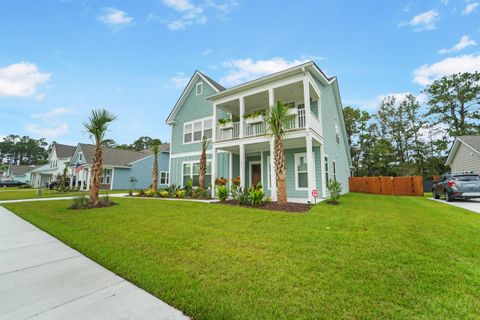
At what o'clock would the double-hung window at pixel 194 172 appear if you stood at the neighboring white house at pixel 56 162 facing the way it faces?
The double-hung window is roughly at 10 o'clock from the neighboring white house.

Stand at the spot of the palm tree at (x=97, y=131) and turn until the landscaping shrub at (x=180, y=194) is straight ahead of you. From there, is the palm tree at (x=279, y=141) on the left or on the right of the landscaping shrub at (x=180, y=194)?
right

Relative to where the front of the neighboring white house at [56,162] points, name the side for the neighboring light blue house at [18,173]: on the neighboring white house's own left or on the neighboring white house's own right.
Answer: on the neighboring white house's own right

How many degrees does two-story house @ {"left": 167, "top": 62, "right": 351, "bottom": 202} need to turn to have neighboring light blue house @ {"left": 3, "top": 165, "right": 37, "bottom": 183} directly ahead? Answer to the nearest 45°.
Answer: approximately 90° to its right

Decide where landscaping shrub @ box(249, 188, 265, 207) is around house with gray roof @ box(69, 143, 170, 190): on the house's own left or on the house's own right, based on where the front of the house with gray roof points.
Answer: on the house's own left

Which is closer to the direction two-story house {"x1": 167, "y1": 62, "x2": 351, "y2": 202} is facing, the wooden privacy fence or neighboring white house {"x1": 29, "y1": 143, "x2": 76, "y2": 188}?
the neighboring white house

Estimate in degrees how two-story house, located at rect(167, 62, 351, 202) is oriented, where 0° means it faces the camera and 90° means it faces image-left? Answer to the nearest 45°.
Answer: approximately 45°

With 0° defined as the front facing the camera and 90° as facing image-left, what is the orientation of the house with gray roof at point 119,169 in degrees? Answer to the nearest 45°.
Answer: approximately 45°

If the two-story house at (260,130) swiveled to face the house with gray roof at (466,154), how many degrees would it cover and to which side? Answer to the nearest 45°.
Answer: approximately 135° to its left

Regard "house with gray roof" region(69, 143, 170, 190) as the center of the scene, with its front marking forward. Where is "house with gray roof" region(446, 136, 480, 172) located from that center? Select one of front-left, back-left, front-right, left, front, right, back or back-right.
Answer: left

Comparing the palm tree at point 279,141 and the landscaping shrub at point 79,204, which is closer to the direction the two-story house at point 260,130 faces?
the landscaping shrub

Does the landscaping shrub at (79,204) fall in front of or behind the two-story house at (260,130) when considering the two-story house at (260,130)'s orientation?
in front

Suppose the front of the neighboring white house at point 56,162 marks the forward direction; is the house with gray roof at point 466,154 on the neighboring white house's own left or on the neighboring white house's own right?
on the neighboring white house's own left
